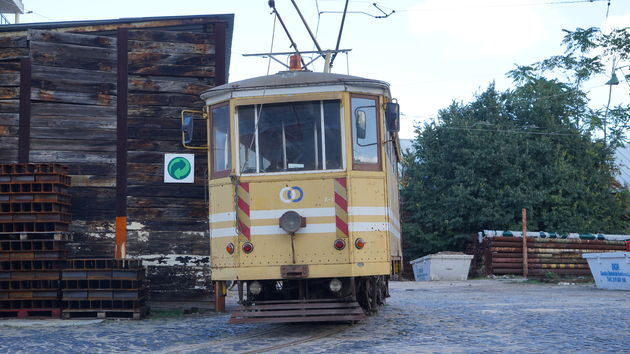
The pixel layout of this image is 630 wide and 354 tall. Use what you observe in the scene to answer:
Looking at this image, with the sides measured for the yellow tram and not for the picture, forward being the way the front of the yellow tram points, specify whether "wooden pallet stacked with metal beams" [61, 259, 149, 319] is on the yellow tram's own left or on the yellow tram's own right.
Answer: on the yellow tram's own right

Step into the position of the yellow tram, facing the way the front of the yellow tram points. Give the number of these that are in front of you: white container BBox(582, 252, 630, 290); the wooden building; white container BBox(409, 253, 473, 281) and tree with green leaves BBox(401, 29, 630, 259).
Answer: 0

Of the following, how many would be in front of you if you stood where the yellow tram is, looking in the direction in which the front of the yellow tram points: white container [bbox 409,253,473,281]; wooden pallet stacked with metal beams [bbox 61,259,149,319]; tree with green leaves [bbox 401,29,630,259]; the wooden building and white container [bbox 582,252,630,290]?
0

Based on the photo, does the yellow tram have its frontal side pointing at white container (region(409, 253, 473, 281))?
no

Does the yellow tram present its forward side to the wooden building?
no

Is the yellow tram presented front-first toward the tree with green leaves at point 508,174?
no

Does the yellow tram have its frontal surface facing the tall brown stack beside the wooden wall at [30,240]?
no

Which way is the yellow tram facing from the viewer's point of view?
toward the camera

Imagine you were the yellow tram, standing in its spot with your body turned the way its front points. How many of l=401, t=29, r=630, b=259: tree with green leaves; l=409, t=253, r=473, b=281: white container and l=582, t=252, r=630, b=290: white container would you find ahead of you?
0
